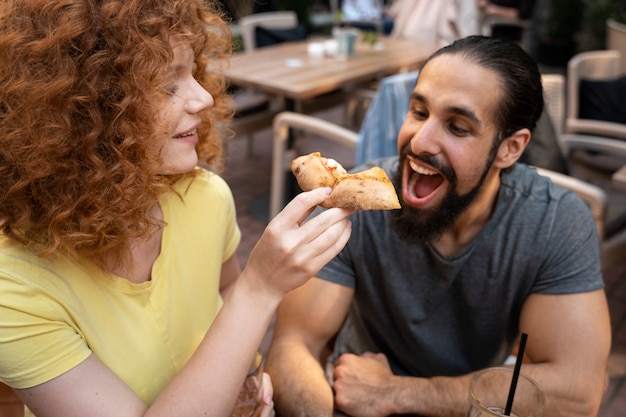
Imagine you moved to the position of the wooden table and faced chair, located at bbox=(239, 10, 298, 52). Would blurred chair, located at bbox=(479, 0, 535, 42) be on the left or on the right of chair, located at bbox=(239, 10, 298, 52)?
right

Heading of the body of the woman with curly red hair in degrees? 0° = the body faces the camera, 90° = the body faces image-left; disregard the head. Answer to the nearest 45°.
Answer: approximately 315°

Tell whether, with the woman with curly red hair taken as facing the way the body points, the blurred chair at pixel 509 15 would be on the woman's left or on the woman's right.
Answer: on the woman's left

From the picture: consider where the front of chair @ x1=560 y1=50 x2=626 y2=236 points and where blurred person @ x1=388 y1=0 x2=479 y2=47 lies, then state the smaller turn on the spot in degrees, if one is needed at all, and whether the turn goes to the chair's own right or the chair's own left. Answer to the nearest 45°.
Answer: approximately 90° to the chair's own right

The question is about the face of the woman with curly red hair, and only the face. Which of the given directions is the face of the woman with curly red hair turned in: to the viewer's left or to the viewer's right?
to the viewer's right

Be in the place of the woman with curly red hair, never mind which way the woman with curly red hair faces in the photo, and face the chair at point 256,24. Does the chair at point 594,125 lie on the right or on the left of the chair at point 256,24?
right
